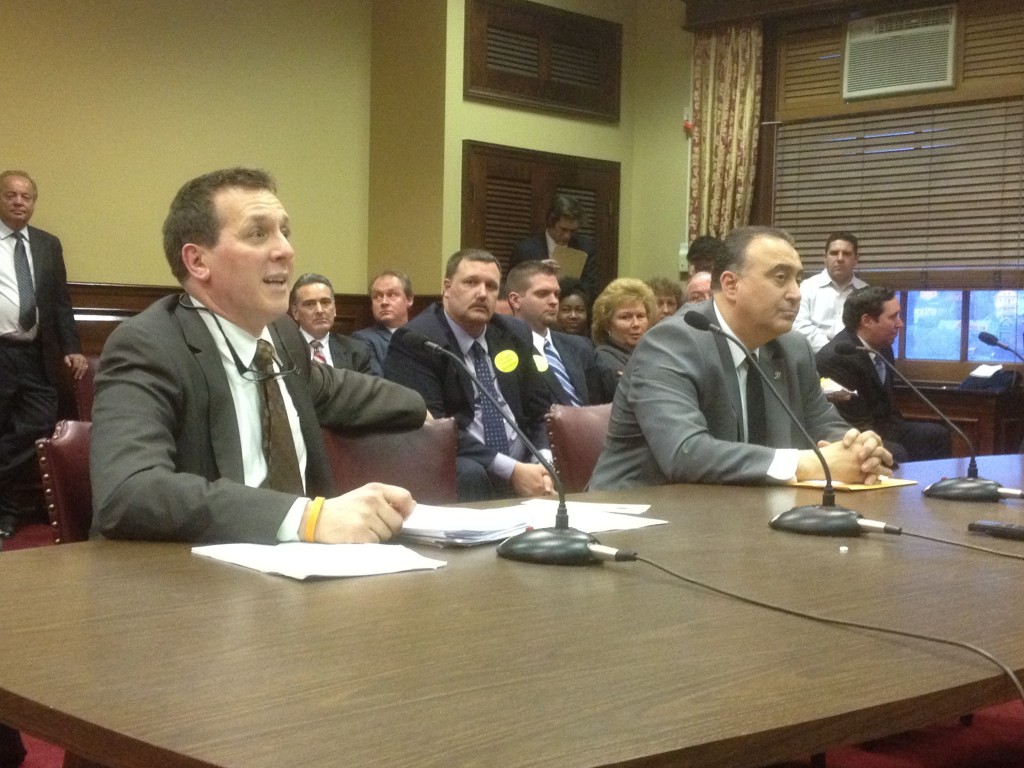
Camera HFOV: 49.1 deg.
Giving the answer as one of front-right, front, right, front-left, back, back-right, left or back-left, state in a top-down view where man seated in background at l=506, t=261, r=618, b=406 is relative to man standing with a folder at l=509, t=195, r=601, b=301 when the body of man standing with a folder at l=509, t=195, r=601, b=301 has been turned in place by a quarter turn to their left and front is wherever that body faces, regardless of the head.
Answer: right

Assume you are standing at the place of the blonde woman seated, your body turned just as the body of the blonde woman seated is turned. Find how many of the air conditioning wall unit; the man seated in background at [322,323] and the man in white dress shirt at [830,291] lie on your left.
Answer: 2

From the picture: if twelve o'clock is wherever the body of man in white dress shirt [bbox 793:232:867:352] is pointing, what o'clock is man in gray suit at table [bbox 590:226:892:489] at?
The man in gray suit at table is roughly at 12 o'clock from the man in white dress shirt.

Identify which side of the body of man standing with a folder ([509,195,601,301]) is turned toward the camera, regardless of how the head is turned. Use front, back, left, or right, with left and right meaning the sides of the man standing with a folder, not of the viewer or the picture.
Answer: front

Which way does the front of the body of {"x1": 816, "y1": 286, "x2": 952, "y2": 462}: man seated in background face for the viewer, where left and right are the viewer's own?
facing to the right of the viewer

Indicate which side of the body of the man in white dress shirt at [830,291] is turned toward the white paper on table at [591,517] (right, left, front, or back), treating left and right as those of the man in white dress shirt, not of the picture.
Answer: front

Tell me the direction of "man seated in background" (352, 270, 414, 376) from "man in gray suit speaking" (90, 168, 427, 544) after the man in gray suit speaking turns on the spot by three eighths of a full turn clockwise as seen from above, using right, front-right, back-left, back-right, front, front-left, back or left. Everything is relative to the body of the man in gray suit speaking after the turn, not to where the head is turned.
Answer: right

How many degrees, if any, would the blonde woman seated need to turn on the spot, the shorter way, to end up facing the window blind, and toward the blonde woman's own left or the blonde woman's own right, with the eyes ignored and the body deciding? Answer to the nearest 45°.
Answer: approximately 90° to the blonde woman's own left

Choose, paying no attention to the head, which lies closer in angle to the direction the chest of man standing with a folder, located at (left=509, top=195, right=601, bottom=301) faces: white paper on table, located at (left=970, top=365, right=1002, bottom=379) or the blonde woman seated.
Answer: the blonde woman seated

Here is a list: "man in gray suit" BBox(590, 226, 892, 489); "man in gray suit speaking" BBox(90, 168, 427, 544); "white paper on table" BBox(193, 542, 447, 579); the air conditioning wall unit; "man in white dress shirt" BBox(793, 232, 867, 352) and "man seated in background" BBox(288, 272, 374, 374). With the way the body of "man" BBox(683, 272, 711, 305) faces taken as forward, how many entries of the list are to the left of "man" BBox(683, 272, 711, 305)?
2

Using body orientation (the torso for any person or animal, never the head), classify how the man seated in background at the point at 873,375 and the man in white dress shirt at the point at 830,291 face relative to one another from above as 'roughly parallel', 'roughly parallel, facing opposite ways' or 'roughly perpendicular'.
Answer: roughly perpendicular

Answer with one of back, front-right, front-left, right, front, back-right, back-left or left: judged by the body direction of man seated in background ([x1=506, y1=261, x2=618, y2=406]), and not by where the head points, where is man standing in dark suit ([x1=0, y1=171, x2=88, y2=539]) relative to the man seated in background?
back-right

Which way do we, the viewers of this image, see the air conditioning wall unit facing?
facing the viewer and to the left of the viewer

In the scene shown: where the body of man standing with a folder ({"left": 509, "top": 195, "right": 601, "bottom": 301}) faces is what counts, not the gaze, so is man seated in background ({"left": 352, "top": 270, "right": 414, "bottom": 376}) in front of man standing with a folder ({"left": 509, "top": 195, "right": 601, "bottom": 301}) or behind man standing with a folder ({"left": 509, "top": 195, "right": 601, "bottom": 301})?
in front

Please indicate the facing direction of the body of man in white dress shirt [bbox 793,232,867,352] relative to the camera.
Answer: toward the camera
